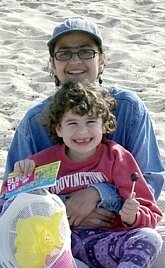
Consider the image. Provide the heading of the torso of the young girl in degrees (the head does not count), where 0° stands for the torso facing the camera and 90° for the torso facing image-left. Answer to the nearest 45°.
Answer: approximately 0°
